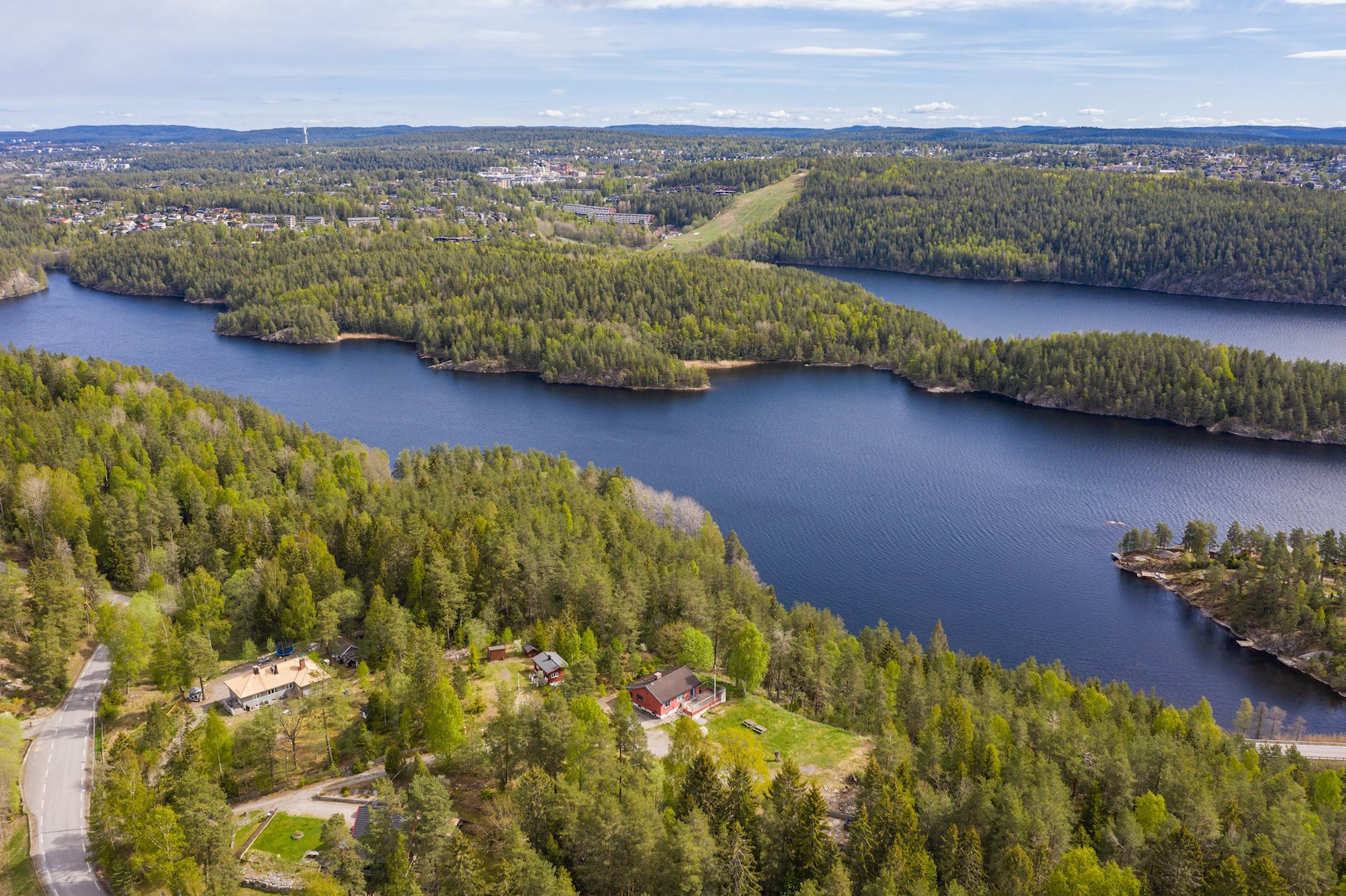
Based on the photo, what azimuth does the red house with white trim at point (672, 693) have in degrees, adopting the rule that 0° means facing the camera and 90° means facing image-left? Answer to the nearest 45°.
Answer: approximately 315°
